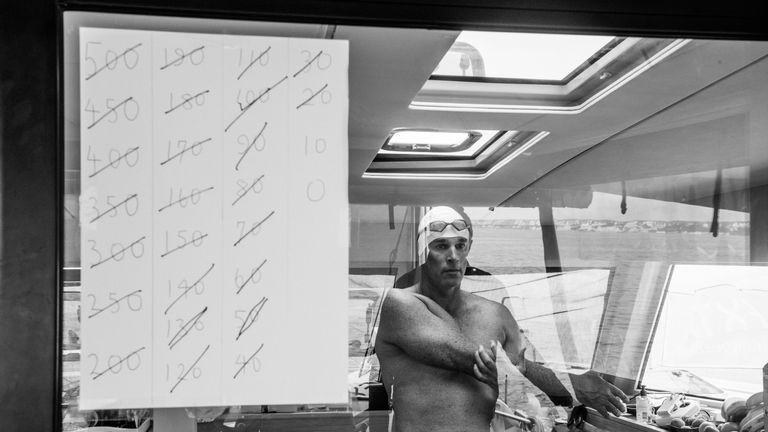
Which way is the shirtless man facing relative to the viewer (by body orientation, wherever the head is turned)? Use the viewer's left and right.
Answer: facing the viewer and to the right of the viewer

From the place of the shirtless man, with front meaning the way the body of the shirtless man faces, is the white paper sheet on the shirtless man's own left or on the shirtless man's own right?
on the shirtless man's own right
